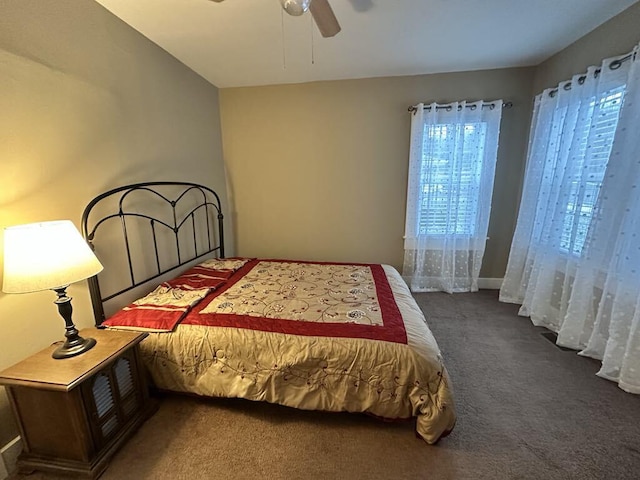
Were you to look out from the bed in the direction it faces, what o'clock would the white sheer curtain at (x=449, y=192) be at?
The white sheer curtain is roughly at 11 o'clock from the bed.

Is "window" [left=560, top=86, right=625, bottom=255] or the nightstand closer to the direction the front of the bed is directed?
the window

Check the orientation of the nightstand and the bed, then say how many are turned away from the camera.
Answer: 0

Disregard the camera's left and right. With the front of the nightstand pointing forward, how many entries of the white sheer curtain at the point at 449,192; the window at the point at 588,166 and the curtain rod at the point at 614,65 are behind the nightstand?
0

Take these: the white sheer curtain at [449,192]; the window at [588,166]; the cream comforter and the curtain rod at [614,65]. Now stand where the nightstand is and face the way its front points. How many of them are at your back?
0

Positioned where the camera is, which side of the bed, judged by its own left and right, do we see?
right

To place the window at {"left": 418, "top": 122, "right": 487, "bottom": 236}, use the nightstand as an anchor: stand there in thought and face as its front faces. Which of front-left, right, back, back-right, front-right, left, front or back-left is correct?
front-left

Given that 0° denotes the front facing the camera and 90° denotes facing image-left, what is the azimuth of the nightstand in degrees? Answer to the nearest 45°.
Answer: approximately 315°

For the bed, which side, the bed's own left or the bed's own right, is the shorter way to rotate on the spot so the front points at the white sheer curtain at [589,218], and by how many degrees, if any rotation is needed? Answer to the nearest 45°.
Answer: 0° — it already faces it

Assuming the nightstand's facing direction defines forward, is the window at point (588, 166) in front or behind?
in front

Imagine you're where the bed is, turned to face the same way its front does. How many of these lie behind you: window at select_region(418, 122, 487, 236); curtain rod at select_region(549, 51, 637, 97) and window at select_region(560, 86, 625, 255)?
0

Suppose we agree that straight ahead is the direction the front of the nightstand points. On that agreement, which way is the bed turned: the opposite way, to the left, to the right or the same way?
the same way

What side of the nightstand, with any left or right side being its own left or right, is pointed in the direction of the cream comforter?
front

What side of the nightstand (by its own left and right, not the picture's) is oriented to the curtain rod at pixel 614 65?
front
